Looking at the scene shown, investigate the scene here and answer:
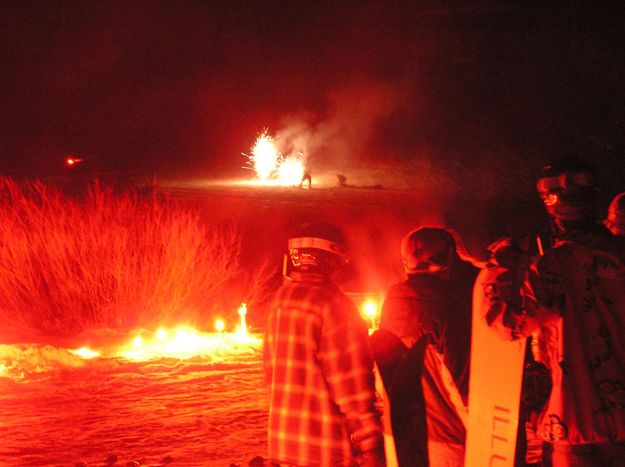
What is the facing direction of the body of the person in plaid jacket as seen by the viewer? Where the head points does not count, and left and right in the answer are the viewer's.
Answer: facing away from the viewer and to the right of the viewer

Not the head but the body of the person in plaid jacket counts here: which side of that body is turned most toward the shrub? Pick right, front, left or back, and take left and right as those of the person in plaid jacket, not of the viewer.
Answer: left
